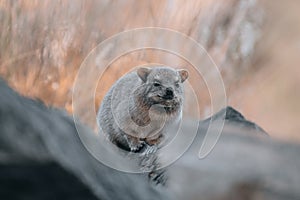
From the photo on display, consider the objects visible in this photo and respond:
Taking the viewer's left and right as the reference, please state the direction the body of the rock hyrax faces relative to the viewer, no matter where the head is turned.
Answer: facing the viewer and to the right of the viewer
